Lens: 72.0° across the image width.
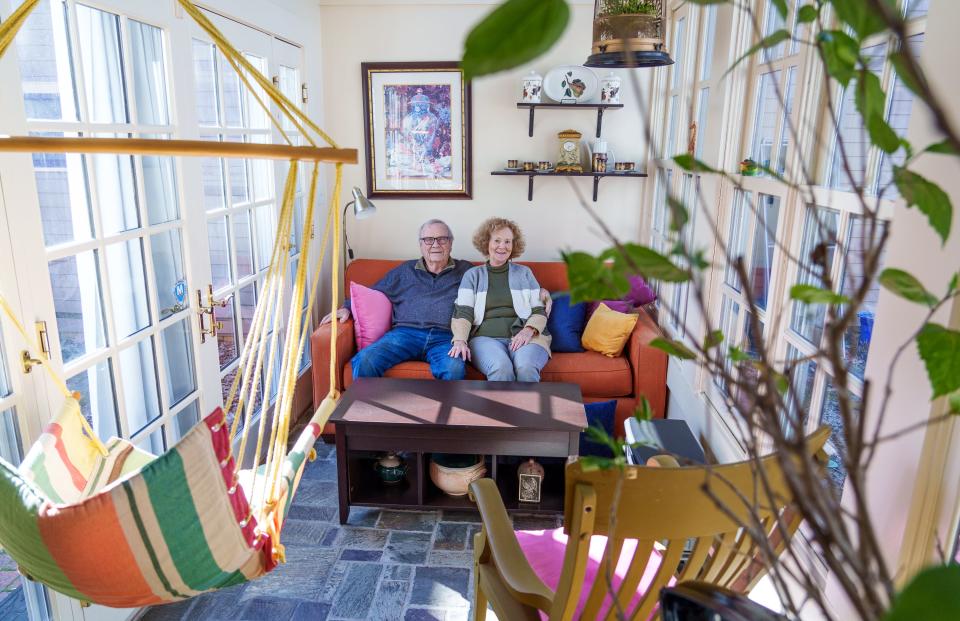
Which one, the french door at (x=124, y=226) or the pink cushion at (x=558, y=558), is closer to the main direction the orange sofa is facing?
the pink cushion

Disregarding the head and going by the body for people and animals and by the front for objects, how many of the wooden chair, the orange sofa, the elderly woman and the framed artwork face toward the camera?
3

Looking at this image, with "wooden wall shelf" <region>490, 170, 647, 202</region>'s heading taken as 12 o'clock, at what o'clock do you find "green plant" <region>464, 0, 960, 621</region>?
The green plant is roughly at 12 o'clock from the wooden wall shelf.
